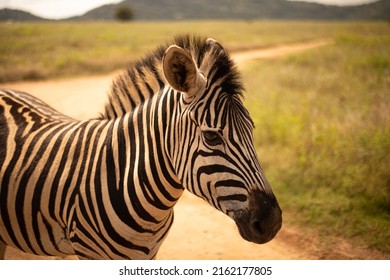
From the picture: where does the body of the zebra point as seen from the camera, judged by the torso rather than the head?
to the viewer's right

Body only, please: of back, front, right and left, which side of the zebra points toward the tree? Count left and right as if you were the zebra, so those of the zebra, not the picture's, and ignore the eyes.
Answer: left
